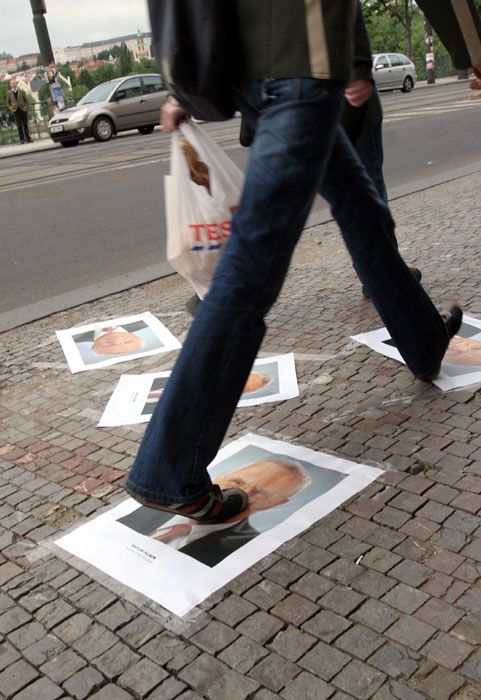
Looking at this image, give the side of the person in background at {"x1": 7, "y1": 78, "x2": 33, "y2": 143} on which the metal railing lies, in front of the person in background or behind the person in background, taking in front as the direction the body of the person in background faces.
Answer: behind

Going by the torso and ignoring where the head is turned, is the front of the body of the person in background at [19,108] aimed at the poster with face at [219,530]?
yes

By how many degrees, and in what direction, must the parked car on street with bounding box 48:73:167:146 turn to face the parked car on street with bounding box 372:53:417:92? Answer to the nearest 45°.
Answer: approximately 180°

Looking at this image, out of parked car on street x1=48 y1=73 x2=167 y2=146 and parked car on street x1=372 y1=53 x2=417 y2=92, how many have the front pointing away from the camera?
0

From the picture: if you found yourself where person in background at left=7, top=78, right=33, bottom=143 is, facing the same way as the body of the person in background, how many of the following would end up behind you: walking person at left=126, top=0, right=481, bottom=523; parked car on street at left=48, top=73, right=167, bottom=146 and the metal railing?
1
